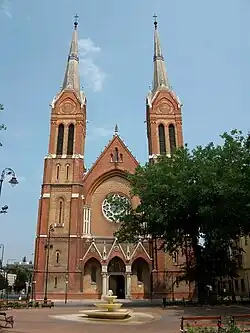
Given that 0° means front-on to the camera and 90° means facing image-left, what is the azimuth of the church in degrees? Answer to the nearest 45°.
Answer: approximately 0°

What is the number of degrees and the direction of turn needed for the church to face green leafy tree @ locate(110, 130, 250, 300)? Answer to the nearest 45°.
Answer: approximately 45° to its left
